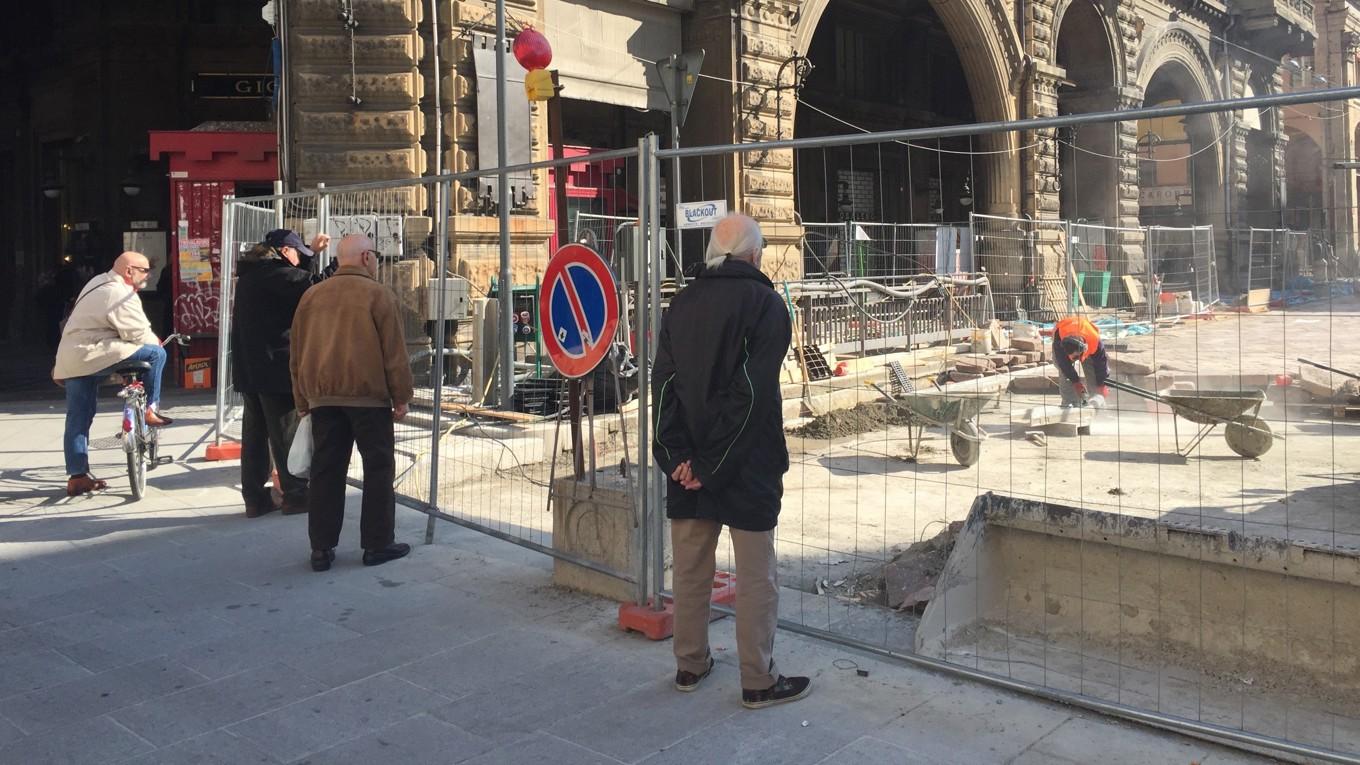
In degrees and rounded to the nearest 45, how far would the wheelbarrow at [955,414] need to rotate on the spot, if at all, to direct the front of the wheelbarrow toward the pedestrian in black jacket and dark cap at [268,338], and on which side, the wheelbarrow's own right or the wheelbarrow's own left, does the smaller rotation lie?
approximately 90° to the wheelbarrow's own right

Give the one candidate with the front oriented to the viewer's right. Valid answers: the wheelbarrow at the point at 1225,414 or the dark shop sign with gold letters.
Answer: the wheelbarrow

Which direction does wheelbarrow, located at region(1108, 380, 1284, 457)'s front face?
to the viewer's right

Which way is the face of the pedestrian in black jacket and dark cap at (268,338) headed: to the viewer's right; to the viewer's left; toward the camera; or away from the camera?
to the viewer's right

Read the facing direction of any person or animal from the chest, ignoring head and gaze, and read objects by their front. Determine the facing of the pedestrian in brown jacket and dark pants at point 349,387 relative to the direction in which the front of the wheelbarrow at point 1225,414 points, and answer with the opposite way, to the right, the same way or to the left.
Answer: to the left

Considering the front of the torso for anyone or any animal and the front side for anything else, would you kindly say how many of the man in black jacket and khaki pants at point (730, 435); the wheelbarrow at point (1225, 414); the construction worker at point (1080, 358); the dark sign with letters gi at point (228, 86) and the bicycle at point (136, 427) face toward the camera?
2

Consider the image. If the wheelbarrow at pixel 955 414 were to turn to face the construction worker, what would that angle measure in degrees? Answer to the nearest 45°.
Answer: approximately 45° to its left

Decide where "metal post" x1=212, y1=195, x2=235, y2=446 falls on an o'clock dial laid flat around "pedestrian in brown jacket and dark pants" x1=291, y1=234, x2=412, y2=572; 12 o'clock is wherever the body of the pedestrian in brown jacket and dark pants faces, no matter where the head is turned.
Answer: The metal post is roughly at 10 o'clock from the pedestrian in brown jacket and dark pants.

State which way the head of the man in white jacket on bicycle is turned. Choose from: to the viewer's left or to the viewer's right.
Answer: to the viewer's right

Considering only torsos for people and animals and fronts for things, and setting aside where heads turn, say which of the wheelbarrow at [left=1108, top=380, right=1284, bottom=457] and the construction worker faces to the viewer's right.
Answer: the wheelbarrow

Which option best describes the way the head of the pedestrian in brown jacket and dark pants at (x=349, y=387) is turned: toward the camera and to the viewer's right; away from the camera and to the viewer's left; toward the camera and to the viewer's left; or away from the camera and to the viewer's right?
away from the camera and to the viewer's right

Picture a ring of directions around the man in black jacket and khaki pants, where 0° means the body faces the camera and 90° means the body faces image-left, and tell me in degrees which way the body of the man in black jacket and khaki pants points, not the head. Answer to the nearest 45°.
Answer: approximately 225°
